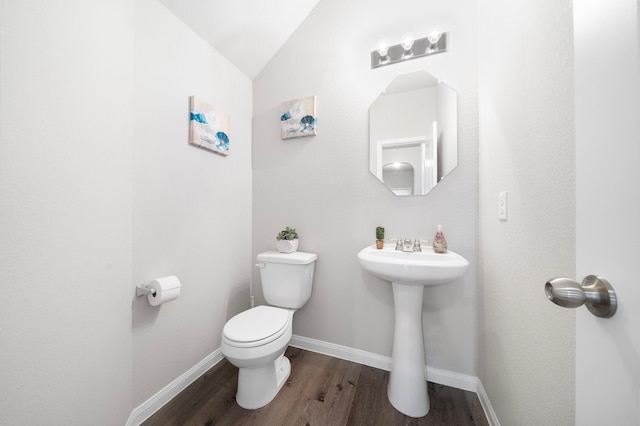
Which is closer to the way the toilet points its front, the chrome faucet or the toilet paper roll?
the toilet paper roll

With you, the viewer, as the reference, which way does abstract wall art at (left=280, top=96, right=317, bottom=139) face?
facing the viewer and to the left of the viewer

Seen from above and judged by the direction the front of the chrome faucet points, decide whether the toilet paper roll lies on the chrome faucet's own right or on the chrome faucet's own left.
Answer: on the chrome faucet's own right

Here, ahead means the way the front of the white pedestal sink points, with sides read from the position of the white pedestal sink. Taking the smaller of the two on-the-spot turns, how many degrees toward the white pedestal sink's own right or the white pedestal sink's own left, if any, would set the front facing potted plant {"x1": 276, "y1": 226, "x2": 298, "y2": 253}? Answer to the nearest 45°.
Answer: approximately 90° to the white pedestal sink's own right

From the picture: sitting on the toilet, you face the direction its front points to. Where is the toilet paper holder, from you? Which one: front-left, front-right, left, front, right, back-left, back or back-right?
front-right

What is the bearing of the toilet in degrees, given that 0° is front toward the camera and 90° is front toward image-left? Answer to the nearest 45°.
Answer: approximately 45°

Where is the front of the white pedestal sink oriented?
toward the camera

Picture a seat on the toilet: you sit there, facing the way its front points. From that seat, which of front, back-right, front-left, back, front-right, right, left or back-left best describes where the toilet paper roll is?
front-right

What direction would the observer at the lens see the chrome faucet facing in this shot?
facing the viewer

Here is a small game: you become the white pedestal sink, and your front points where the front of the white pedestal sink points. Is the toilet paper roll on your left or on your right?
on your right
